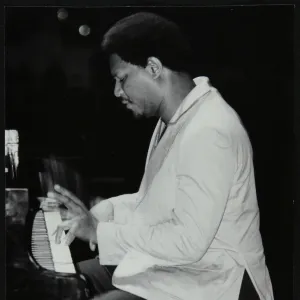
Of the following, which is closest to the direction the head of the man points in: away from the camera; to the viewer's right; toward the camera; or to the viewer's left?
to the viewer's left

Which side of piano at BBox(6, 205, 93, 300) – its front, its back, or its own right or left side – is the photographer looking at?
right

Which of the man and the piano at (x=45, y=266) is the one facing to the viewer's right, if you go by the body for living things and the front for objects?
the piano

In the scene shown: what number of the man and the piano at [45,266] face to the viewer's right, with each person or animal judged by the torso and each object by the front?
1

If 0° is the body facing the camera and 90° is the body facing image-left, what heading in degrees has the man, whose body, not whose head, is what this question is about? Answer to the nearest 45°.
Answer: approximately 90°

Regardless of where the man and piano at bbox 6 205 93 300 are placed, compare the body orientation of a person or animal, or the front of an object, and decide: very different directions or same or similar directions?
very different directions
